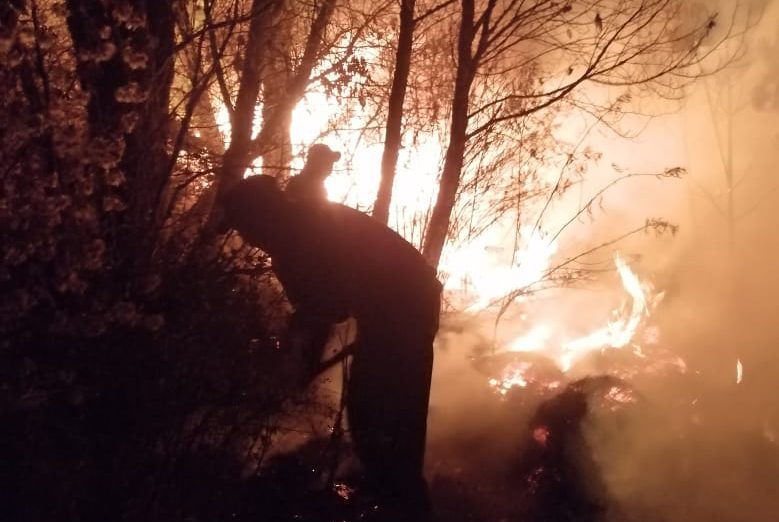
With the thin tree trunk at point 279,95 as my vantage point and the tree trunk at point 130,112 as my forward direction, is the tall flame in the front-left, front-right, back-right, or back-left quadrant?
back-left

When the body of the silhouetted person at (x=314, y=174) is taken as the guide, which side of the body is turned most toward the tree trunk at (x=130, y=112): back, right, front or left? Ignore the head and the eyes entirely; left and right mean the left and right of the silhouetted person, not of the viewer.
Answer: back

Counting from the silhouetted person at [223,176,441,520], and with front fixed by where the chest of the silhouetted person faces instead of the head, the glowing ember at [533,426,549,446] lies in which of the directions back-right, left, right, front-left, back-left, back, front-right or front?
back-right

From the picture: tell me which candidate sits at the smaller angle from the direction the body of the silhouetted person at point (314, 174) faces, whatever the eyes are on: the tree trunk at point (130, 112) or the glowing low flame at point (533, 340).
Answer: the glowing low flame

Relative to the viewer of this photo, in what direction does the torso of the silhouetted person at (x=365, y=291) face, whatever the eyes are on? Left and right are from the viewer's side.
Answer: facing to the left of the viewer

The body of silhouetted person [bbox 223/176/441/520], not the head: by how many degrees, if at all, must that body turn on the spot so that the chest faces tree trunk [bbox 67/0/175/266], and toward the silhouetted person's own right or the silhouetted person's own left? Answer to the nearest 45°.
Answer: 0° — they already face it

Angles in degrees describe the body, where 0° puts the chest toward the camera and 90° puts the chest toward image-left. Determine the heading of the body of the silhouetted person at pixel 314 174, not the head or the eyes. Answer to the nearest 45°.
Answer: approximately 270°

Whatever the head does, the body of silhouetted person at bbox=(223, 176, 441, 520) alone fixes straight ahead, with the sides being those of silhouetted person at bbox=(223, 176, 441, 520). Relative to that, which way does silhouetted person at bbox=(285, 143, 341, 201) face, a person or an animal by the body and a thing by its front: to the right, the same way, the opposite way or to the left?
the opposite way
